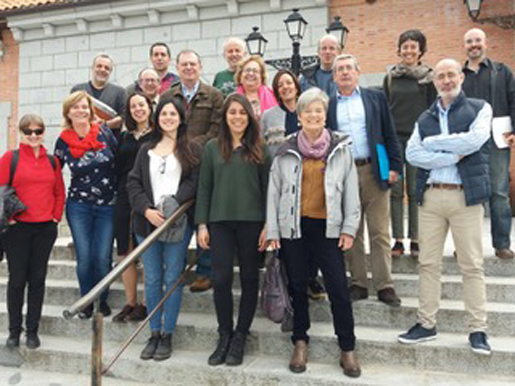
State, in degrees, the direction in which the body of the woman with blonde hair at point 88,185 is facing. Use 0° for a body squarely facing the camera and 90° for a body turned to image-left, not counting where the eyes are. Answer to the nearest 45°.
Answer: approximately 0°

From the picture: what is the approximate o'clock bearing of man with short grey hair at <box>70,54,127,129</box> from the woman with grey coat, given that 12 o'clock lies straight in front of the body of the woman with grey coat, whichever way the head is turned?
The man with short grey hair is roughly at 4 o'clock from the woman with grey coat.

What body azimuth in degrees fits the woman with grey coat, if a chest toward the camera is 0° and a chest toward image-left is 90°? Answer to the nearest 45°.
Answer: approximately 0°

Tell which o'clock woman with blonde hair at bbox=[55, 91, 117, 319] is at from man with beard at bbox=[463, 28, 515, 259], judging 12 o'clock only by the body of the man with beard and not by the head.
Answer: The woman with blonde hair is roughly at 2 o'clock from the man with beard.

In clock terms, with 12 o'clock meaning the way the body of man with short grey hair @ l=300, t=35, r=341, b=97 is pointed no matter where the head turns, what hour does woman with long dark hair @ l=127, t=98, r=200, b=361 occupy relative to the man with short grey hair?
The woman with long dark hair is roughly at 2 o'clock from the man with short grey hair.

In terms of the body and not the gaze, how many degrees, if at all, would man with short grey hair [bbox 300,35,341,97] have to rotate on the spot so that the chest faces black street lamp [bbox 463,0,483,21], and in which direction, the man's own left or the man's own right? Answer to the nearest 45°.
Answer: approximately 135° to the man's own left

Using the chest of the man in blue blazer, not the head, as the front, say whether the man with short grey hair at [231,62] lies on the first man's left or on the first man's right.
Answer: on the first man's right
